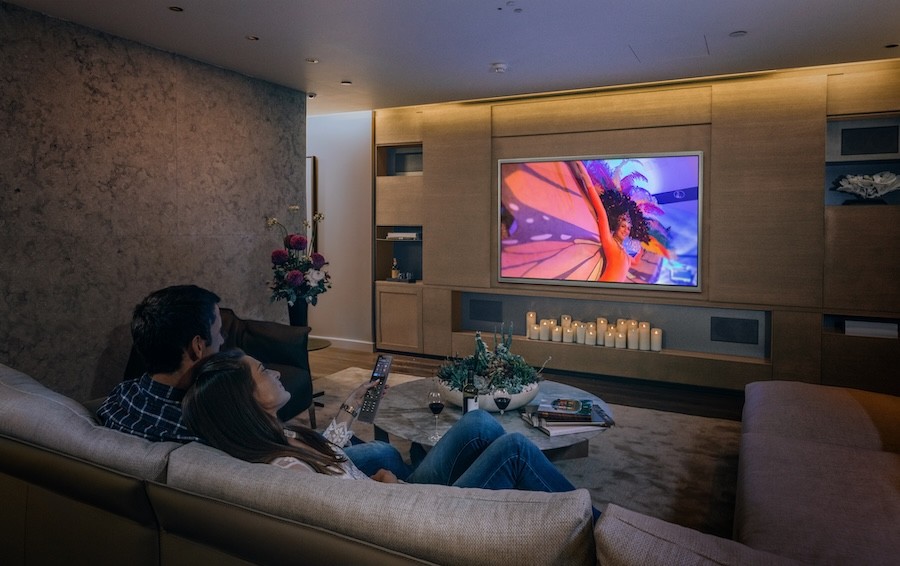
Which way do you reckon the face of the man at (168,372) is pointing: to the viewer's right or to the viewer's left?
to the viewer's right

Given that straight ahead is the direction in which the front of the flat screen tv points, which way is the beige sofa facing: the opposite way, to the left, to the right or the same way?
the opposite way

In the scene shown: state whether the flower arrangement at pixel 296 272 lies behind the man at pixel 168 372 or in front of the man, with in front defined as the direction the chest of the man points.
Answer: in front

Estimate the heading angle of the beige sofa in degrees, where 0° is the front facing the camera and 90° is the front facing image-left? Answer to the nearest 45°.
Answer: approximately 225°

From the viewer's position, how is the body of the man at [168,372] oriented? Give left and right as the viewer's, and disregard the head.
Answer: facing away from the viewer and to the right of the viewer

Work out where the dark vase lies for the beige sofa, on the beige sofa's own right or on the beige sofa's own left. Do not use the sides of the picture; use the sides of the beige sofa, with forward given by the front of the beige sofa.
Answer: on the beige sofa's own left

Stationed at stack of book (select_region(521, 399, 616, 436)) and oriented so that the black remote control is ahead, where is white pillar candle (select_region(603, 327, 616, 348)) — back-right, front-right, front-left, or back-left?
back-right

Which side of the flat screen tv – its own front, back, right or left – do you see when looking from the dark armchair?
front

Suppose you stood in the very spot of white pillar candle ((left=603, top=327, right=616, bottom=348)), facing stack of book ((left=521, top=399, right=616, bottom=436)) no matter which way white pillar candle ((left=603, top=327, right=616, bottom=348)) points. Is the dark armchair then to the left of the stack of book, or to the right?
right

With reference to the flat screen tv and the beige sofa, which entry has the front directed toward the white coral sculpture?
the beige sofa

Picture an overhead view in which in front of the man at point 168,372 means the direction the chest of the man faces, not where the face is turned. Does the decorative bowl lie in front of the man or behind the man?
in front

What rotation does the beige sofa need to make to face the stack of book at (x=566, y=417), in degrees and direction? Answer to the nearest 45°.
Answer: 0° — it already faces it
